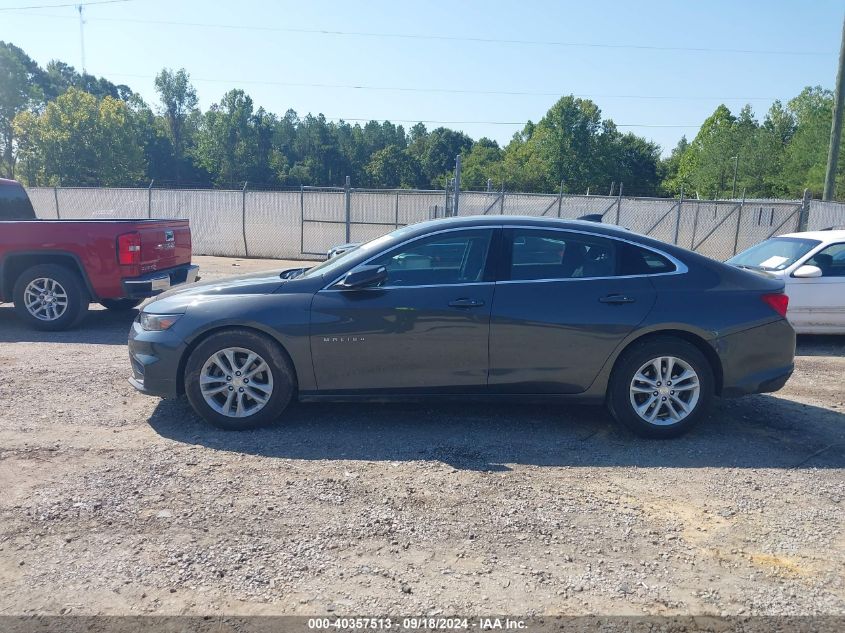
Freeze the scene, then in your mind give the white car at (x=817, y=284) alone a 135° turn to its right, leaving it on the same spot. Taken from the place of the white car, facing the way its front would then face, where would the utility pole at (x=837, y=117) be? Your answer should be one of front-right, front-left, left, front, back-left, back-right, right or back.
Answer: front

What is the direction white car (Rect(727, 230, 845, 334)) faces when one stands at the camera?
facing the viewer and to the left of the viewer

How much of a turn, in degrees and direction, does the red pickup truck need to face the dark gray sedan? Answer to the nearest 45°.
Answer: approximately 180°

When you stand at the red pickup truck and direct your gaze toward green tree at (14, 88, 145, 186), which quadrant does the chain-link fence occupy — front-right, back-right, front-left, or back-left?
front-right

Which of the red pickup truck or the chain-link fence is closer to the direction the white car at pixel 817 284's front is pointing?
the red pickup truck

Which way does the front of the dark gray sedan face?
to the viewer's left

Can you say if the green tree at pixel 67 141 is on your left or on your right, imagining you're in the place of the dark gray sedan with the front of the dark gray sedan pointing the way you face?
on your right

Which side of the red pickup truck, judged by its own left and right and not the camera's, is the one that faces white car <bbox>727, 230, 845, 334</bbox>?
back

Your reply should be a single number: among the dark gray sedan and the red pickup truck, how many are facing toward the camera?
0

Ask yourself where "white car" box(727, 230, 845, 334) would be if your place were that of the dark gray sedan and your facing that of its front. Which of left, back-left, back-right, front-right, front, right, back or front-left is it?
back-right

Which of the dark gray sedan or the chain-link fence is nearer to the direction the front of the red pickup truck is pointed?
the chain-link fence

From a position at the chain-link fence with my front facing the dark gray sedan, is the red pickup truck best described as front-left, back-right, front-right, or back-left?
front-right

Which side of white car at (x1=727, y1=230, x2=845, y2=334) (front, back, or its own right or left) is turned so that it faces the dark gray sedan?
front

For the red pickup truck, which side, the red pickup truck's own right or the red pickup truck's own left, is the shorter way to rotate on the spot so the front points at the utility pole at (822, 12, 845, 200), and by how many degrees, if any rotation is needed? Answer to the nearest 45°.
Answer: approximately 135° to the red pickup truck's own right

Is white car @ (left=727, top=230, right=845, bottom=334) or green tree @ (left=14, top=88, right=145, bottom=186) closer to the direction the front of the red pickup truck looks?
the green tree
